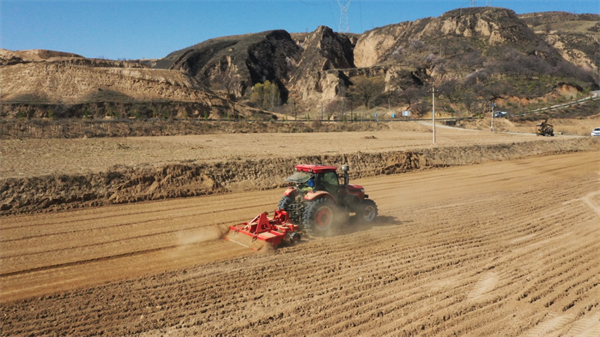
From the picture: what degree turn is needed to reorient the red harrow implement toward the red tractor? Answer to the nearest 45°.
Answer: approximately 45° to its right

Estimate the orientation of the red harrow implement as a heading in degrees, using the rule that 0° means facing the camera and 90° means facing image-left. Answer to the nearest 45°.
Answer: approximately 225°

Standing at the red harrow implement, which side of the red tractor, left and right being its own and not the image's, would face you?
back

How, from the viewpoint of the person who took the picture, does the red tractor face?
facing away from the viewer and to the right of the viewer
